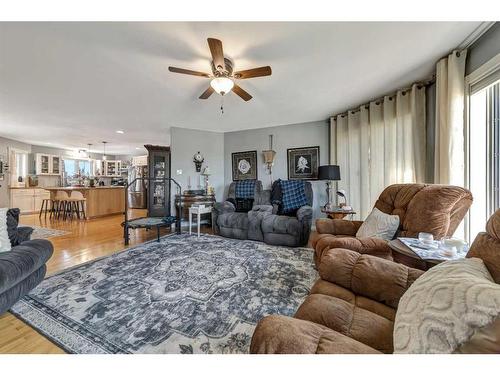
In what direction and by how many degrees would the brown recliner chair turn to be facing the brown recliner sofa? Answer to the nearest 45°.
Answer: approximately 45° to its left

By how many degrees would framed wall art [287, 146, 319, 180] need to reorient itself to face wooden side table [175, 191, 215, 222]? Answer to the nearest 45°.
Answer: approximately 90° to its right

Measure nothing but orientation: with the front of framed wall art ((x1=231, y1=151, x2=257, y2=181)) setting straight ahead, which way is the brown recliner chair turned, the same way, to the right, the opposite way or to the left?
to the right

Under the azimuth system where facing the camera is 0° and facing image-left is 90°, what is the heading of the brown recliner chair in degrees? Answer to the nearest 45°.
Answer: approximately 45°

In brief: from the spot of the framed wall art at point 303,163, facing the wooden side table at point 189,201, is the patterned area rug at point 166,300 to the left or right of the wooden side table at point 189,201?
left

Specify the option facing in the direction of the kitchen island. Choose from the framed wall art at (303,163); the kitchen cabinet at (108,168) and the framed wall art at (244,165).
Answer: the kitchen cabinet

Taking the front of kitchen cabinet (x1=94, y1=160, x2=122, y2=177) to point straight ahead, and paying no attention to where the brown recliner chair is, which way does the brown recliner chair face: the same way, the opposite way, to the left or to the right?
to the right
